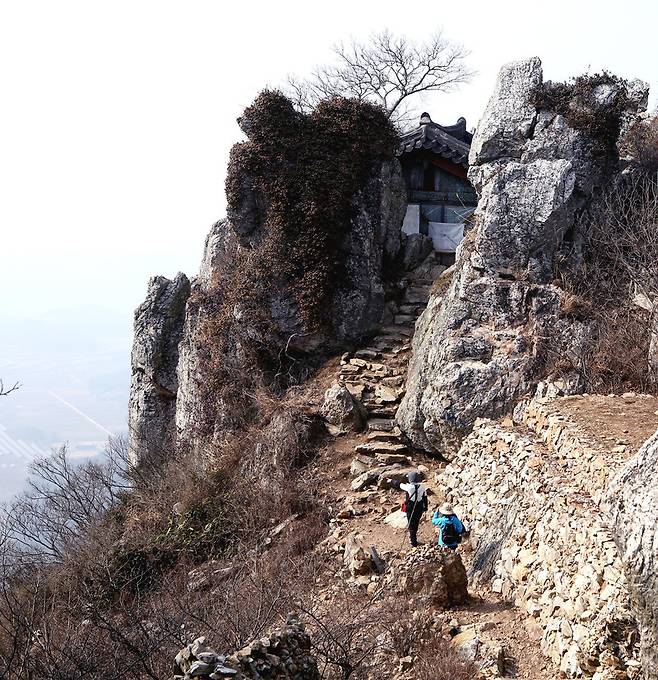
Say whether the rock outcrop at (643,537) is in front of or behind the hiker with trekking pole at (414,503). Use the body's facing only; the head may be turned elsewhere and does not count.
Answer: behind

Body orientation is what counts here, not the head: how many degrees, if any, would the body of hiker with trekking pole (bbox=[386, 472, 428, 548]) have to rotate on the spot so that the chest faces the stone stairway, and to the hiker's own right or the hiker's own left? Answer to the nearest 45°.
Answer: approximately 45° to the hiker's own right

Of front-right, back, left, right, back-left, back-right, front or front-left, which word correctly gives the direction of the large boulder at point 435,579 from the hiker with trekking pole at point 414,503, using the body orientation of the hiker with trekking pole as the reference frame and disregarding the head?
back-left

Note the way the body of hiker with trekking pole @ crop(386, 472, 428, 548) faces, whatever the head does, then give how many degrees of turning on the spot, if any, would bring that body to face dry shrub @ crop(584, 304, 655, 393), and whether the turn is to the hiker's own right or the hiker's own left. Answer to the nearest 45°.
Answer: approximately 90° to the hiker's own right

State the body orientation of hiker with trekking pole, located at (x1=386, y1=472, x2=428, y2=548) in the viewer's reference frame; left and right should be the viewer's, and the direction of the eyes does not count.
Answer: facing away from the viewer and to the left of the viewer

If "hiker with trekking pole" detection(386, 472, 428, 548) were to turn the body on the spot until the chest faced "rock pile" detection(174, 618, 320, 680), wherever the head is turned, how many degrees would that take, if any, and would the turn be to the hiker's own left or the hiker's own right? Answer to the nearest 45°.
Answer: approximately 135° to the hiker's own left

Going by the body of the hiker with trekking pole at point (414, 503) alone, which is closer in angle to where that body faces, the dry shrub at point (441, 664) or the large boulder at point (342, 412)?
the large boulder

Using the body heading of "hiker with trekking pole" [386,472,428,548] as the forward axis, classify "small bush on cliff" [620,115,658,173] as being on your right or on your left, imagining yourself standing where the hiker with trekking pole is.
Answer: on your right
